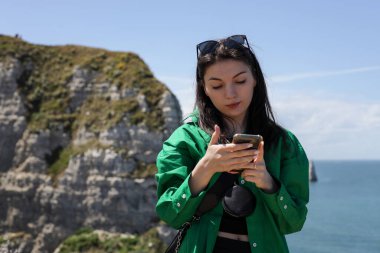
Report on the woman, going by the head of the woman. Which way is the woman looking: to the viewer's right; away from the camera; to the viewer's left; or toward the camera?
toward the camera

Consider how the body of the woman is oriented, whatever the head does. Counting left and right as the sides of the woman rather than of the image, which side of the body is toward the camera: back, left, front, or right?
front
